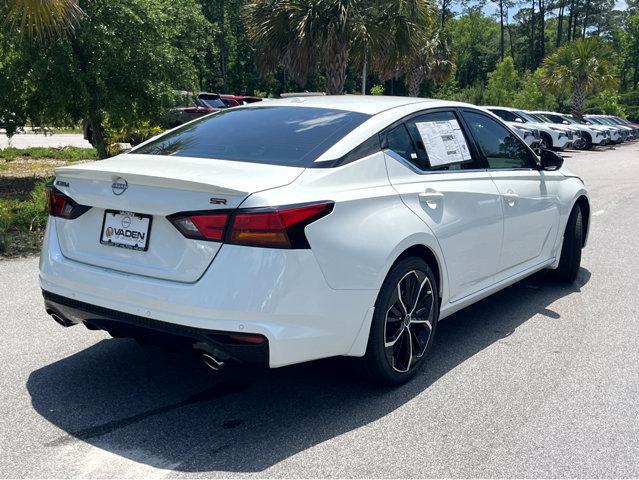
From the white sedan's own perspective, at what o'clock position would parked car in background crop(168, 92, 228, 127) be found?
The parked car in background is roughly at 10 o'clock from the white sedan.

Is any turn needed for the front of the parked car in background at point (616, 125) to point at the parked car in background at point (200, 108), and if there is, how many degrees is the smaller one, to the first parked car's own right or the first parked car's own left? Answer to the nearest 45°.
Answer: approximately 90° to the first parked car's own right

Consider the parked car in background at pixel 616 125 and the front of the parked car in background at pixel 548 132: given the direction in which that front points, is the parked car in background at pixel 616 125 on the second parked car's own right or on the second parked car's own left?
on the second parked car's own left
